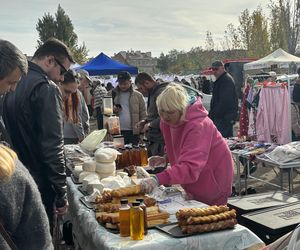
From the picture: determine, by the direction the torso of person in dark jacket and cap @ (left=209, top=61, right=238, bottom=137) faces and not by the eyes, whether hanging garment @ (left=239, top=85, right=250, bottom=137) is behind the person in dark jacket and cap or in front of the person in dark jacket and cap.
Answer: behind

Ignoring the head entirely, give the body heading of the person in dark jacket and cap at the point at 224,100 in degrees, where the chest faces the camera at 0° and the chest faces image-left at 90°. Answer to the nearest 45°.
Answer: approximately 45°

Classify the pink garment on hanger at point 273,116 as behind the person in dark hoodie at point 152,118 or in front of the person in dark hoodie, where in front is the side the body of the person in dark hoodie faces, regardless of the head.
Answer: behind

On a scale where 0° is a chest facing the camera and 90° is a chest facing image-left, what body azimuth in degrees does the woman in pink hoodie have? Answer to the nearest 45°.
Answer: approximately 45°

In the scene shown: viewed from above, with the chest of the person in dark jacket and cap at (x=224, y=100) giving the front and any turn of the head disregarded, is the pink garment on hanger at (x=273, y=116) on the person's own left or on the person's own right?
on the person's own left

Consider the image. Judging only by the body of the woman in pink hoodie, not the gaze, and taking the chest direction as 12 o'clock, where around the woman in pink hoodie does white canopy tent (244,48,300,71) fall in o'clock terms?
The white canopy tent is roughly at 5 o'clock from the woman in pink hoodie.

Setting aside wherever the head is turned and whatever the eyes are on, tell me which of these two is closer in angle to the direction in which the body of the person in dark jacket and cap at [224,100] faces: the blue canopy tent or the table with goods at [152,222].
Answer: the table with goods

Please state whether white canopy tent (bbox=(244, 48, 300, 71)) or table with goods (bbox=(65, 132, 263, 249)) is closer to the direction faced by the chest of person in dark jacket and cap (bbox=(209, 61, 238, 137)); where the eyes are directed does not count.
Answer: the table with goods

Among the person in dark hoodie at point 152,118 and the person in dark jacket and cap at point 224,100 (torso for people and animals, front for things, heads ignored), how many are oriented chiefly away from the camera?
0

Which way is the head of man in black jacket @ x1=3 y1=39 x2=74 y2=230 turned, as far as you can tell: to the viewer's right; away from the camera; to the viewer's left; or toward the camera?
to the viewer's right

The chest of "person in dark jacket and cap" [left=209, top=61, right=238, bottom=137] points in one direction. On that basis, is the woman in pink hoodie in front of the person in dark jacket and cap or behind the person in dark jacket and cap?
in front
